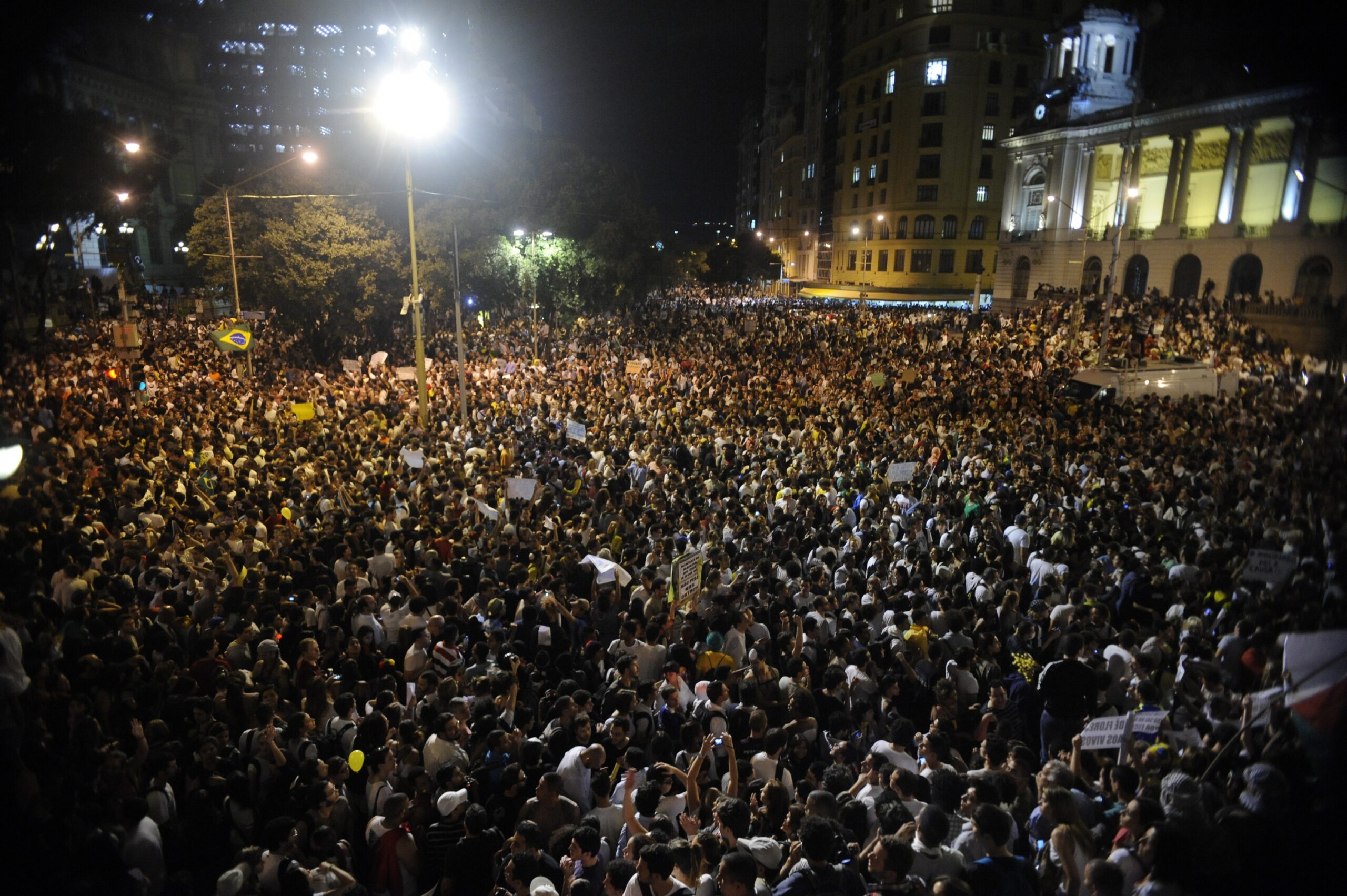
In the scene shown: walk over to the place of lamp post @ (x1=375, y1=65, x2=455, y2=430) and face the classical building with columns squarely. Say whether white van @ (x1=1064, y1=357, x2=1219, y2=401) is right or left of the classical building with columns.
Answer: right

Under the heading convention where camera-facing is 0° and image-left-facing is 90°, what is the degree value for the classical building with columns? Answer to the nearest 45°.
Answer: approximately 45°

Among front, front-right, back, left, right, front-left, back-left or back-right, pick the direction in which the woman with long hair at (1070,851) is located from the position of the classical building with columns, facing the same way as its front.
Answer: front-left

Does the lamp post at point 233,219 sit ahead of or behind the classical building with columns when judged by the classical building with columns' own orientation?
ahead

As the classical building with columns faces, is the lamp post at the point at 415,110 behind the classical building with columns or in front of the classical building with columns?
in front
